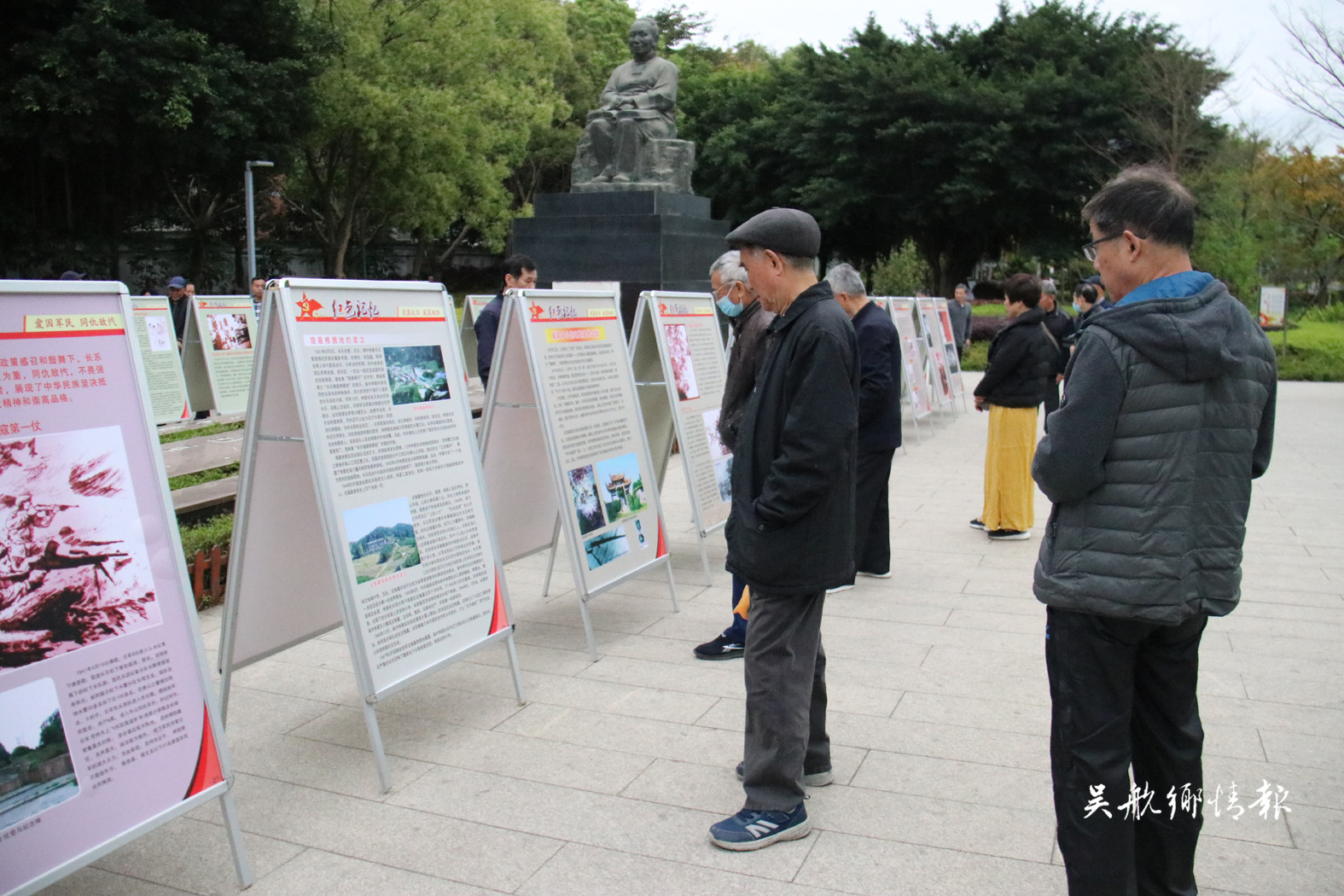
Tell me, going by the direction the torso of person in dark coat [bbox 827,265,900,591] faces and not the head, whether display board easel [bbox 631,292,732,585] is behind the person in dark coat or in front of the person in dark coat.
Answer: in front

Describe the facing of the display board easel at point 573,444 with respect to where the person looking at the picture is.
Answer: facing the viewer and to the right of the viewer

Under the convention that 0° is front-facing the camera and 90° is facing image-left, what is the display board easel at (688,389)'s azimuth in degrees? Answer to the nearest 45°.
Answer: approximately 315°

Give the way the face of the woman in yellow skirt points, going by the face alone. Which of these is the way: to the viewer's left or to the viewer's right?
to the viewer's left

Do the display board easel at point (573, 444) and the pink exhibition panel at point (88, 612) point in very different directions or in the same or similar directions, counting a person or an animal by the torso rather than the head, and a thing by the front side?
same or similar directions

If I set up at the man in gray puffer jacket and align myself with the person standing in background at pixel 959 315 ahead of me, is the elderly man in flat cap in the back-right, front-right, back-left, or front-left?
front-left

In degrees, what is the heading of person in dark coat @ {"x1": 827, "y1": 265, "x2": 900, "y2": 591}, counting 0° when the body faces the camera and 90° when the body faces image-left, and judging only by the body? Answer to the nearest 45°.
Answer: approximately 90°

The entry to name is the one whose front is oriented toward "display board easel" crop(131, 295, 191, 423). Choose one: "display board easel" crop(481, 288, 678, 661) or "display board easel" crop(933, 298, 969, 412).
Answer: "display board easel" crop(933, 298, 969, 412)

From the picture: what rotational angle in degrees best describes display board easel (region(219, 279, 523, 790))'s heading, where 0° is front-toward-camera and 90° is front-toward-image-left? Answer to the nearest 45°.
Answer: approximately 315°

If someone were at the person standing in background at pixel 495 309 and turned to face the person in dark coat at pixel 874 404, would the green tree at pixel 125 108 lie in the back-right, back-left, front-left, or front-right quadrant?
back-left

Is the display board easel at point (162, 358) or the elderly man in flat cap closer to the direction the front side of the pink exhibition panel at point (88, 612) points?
the elderly man in flat cap

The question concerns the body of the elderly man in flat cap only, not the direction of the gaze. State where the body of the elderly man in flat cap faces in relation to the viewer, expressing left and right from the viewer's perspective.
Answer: facing to the left of the viewer

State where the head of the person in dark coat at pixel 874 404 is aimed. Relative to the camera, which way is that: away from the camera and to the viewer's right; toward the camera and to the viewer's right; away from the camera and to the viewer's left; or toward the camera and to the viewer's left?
away from the camera and to the viewer's left

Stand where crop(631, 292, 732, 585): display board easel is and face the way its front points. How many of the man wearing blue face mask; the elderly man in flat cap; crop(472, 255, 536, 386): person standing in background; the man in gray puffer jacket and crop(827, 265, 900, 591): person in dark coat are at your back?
1

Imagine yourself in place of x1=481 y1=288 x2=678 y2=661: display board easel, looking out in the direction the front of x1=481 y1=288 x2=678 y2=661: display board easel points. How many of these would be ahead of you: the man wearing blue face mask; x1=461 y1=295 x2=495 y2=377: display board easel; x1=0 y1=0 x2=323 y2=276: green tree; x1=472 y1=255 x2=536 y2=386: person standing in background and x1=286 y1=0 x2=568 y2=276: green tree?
1

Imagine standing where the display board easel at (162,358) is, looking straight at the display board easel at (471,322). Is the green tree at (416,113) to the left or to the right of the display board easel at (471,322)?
left

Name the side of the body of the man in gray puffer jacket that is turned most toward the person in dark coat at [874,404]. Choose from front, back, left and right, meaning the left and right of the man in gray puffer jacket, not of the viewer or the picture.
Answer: front

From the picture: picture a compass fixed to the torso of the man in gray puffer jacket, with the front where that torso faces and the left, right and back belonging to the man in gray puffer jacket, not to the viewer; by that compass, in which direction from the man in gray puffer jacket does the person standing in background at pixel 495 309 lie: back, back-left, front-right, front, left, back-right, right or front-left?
front
